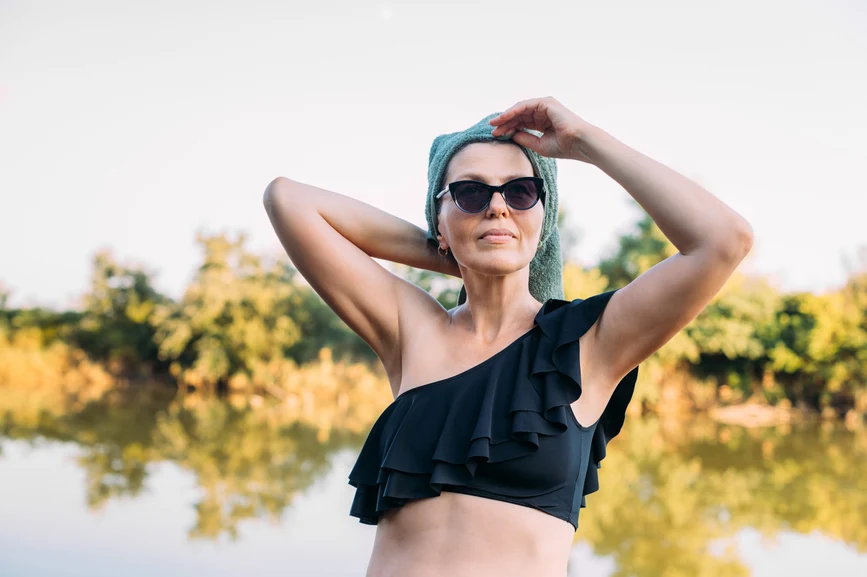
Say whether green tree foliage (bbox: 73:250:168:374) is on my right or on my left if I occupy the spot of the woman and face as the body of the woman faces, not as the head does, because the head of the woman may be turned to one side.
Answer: on my right

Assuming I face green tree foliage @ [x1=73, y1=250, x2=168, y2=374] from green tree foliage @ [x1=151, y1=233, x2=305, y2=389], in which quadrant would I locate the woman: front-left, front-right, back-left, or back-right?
back-left

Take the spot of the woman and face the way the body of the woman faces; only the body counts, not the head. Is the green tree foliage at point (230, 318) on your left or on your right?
on your right

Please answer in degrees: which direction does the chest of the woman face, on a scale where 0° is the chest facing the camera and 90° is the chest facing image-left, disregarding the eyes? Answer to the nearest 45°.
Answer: approximately 45°
